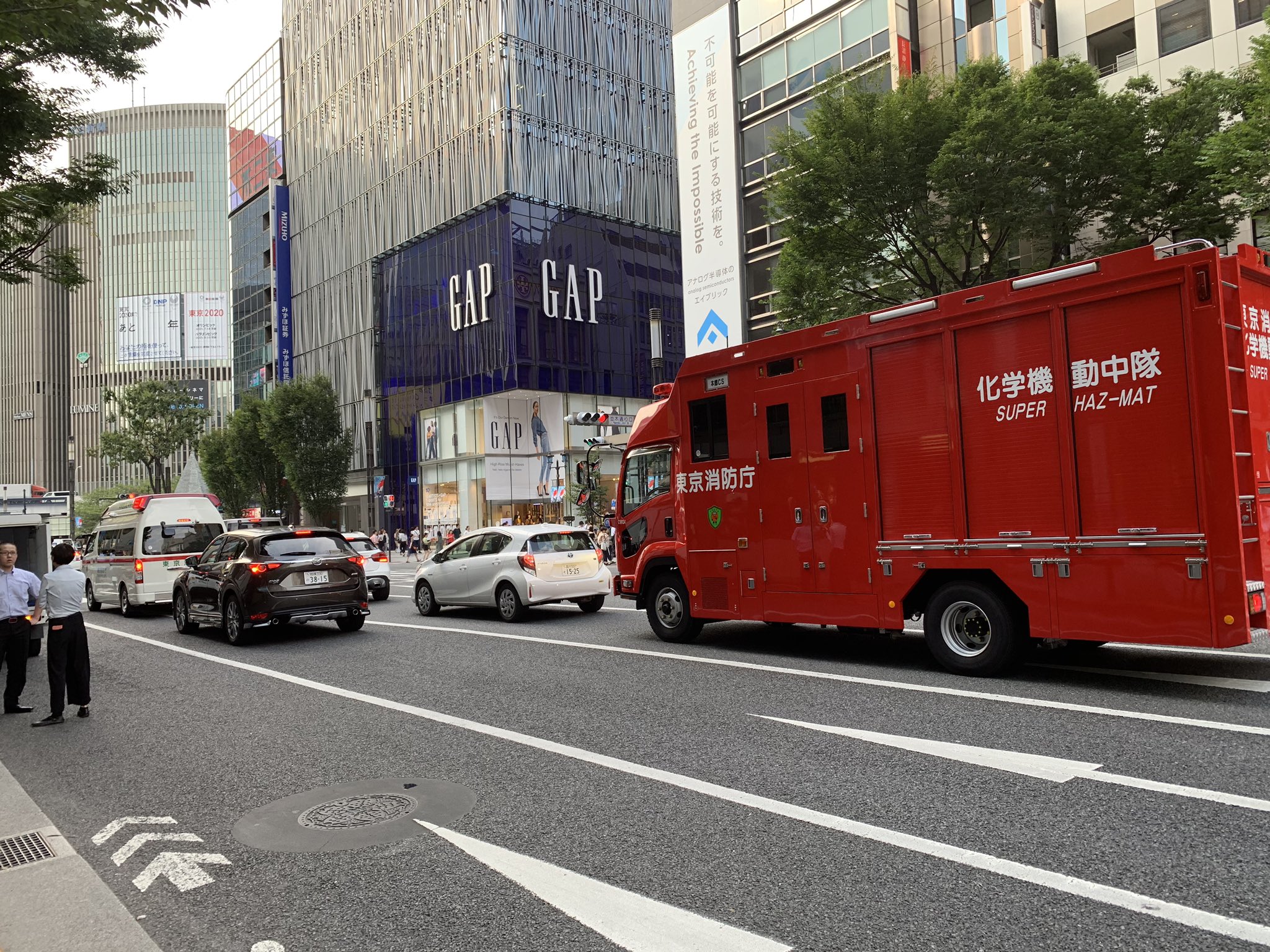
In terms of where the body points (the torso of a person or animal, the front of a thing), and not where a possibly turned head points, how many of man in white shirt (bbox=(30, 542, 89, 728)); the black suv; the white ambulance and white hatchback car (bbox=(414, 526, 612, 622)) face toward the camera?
0

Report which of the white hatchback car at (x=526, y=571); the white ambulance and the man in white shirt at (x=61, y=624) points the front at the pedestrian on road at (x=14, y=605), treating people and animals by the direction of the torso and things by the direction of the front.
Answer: the man in white shirt

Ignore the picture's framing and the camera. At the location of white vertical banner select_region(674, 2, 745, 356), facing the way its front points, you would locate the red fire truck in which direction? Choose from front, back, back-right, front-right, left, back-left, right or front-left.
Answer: front-left

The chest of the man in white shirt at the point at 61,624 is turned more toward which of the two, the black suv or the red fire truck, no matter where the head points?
the black suv

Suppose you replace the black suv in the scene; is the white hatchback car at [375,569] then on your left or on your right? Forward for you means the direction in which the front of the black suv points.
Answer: on your right

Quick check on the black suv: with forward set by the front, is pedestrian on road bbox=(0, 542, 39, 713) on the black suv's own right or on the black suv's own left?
on the black suv's own left

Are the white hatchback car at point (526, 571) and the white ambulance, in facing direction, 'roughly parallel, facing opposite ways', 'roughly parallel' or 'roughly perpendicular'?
roughly parallel

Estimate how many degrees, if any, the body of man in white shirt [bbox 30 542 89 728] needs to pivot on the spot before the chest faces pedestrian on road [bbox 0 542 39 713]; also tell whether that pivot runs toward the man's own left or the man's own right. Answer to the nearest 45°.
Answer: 0° — they already face them

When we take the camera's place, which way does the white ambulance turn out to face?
facing away from the viewer and to the left of the viewer

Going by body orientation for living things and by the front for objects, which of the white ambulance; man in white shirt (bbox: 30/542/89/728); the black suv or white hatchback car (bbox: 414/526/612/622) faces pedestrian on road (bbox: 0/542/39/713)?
the man in white shirt

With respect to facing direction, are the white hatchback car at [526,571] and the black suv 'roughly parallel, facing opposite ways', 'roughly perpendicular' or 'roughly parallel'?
roughly parallel

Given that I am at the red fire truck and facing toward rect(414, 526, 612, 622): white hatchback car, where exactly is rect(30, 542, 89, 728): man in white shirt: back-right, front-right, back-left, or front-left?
front-left

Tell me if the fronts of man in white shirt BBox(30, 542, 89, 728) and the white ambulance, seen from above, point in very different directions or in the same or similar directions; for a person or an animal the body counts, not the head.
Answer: same or similar directions

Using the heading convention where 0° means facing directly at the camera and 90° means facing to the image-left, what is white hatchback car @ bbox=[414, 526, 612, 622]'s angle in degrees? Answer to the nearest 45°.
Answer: approximately 135°

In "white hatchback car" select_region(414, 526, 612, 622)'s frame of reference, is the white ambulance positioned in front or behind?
in front

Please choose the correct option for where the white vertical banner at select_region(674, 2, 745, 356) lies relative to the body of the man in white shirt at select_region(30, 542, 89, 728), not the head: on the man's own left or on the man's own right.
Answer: on the man's own right
